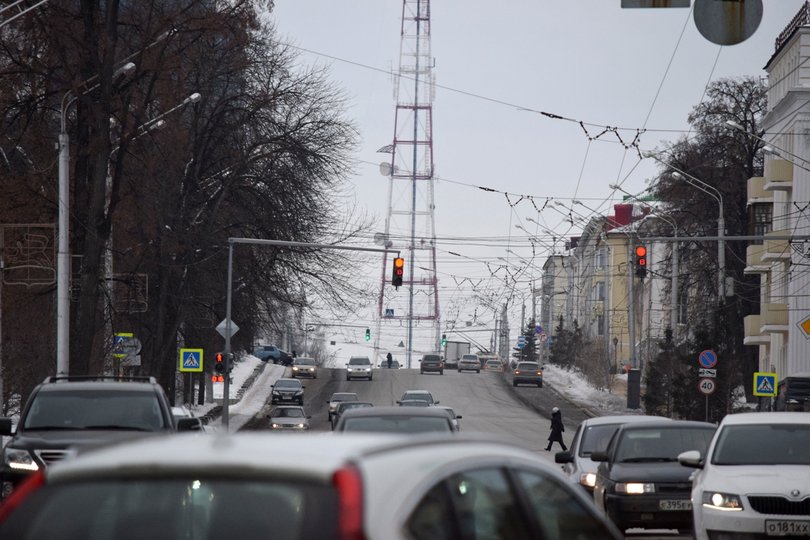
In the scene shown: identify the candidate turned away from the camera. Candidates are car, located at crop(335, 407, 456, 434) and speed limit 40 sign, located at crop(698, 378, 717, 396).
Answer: the car

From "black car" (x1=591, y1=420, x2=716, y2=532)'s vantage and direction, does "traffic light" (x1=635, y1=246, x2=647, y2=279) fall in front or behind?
behind

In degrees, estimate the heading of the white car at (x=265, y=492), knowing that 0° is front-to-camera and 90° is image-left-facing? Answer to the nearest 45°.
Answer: approximately 225°

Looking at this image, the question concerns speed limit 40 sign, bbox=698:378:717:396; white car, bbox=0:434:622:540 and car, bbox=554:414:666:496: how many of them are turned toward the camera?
2

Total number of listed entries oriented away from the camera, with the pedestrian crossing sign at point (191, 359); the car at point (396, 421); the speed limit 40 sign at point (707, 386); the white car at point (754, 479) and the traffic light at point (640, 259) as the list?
1

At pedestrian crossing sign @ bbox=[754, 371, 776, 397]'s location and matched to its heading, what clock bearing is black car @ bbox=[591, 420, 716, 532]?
The black car is roughly at 12 o'clock from the pedestrian crossing sign.

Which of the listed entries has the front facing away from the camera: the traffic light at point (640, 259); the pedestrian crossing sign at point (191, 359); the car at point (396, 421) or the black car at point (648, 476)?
the car

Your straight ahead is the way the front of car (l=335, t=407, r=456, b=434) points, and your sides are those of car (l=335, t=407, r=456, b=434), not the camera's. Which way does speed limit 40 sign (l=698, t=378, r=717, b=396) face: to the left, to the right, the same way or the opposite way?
the opposite way

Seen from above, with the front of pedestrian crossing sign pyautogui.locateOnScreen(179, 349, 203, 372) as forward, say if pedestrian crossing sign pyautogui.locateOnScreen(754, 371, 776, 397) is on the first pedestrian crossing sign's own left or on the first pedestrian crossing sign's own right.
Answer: on the first pedestrian crossing sign's own left

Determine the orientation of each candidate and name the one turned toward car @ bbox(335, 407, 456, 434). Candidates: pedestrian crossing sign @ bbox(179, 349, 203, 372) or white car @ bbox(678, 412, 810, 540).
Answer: the pedestrian crossing sign

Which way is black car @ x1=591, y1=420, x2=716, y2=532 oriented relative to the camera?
toward the camera

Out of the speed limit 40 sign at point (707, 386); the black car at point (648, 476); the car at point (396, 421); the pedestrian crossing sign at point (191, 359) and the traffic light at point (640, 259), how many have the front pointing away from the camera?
1

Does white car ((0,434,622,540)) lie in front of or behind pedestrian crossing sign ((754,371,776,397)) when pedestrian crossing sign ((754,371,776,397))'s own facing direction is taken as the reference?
in front

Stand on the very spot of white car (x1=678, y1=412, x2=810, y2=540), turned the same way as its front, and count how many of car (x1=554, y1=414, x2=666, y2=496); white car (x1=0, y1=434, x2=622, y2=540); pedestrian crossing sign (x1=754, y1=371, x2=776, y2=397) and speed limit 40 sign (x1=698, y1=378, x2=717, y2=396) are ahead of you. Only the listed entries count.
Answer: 1

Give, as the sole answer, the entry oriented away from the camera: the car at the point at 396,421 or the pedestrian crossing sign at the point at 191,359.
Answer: the car

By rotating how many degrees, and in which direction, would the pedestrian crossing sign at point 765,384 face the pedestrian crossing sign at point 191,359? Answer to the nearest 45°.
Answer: approximately 90° to its right

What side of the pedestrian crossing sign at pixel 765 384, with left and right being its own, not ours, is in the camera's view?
front
